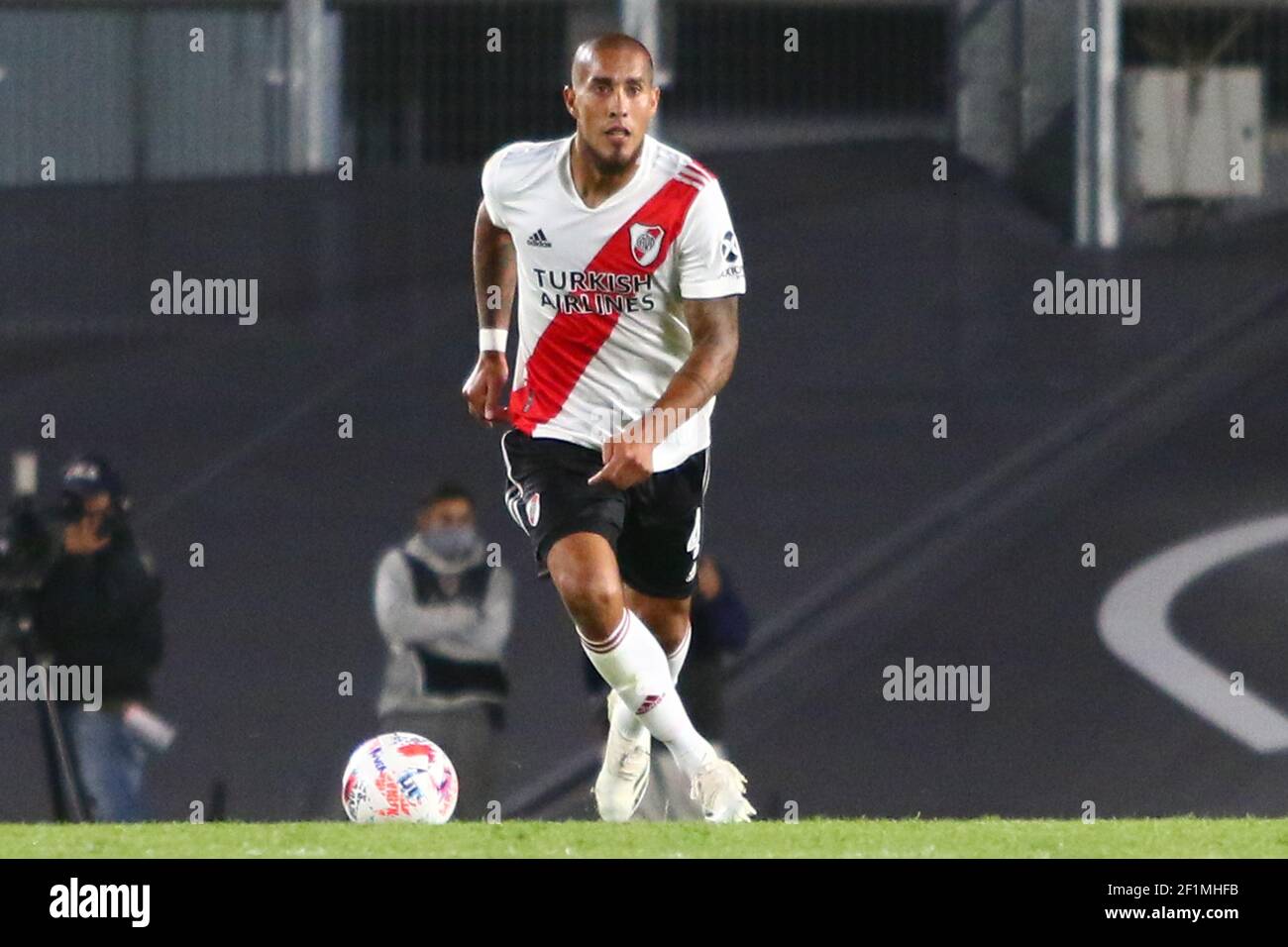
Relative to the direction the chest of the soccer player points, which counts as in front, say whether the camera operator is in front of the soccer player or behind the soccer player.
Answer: behind

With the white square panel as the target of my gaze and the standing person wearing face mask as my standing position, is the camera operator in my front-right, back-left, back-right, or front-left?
back-left

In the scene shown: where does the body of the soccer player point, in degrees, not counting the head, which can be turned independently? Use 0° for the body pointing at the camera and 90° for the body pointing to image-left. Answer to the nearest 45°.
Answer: approximately 0°

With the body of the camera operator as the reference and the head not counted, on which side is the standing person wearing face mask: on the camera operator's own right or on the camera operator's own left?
on the camera operator's own left

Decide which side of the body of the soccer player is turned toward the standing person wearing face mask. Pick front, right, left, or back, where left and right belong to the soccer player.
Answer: back

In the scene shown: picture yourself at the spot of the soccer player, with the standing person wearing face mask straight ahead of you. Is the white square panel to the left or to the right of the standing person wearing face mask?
right

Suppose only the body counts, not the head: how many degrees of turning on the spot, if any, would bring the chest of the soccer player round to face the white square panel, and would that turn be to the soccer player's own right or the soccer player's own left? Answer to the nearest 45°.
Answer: approximately 135° to the soccer player's own left

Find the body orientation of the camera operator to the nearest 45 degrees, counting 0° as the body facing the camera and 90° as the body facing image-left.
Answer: approximately 45°
